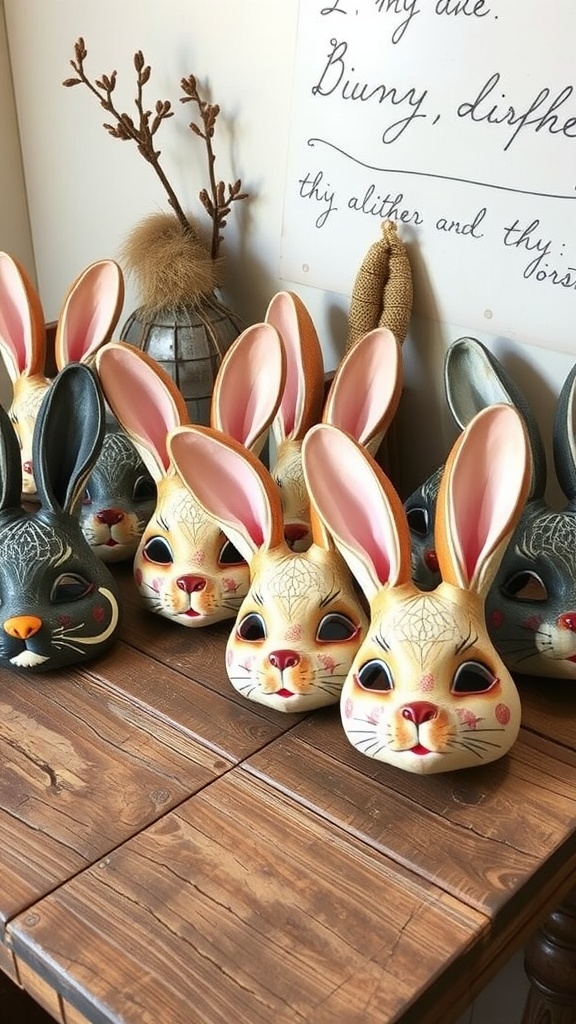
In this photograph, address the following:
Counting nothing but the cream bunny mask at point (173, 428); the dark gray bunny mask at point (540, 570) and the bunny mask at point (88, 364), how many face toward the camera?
3

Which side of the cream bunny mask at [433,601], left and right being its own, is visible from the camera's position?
front

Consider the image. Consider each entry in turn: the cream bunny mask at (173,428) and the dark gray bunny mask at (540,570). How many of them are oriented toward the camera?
2

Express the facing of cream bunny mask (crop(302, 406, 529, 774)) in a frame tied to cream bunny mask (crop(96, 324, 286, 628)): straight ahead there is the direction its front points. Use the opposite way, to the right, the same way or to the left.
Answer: the same way

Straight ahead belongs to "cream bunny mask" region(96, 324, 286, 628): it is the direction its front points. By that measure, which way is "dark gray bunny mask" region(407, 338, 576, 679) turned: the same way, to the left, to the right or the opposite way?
the same way

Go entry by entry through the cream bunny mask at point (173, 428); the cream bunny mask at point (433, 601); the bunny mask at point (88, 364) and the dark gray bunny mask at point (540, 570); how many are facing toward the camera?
4

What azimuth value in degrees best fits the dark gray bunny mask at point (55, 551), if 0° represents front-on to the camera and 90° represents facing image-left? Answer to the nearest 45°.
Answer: approximately 45°

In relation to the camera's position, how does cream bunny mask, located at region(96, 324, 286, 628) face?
facing the viewer
